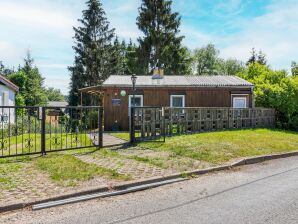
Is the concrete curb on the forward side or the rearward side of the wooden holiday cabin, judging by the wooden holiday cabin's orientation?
on the forward side

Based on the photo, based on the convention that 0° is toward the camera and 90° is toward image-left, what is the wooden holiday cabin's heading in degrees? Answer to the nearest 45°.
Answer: approximately 0°

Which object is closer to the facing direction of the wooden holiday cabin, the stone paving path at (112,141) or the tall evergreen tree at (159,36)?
the stone paving path

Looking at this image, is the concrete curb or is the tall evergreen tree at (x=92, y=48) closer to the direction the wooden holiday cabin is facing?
the concrete curb

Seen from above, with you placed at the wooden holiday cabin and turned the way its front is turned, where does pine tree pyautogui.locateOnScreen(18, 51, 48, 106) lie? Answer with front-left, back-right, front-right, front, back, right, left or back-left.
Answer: back-right

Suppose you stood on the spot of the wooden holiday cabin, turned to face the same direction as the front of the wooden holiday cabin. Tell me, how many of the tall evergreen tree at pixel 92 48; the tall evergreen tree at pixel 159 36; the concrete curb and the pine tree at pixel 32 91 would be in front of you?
1

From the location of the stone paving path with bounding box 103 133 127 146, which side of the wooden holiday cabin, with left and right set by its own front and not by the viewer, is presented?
front

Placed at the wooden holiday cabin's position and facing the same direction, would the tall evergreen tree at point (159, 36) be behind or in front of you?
behind

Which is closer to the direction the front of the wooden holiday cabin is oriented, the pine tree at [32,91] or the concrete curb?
the concrete curb

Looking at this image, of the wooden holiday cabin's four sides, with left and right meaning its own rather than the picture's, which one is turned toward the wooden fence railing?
front

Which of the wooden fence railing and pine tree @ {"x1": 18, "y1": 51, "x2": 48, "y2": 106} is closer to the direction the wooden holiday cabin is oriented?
the wooden fence railing
